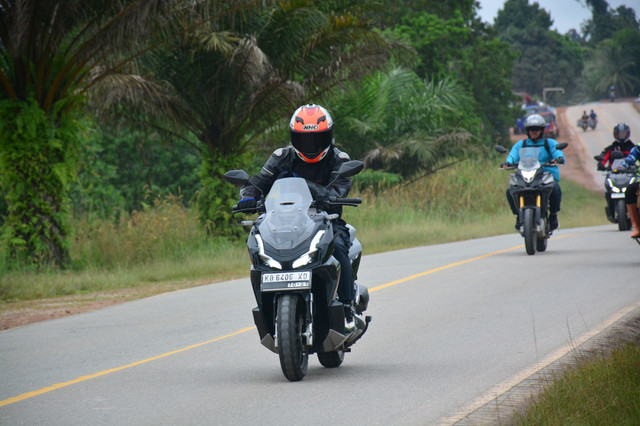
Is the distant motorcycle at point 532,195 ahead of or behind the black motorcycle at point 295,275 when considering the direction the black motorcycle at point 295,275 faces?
behind

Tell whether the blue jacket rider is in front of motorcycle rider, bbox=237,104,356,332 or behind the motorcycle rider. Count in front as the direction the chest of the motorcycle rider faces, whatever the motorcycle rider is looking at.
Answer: behind

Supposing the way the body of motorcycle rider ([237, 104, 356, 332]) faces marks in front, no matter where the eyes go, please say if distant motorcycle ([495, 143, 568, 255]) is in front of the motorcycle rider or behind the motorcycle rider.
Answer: behind

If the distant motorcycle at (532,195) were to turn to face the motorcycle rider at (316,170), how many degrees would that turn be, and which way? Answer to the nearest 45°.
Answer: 0° — it already faces them

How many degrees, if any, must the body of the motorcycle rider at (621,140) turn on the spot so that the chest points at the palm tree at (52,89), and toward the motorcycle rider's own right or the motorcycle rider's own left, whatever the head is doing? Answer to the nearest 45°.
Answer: approximately 45° to the motorcycle rider's own right

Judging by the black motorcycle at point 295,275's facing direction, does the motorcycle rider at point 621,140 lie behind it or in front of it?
behind

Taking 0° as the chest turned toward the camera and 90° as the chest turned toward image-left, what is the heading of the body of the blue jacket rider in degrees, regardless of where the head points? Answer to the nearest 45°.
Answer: approximately 0°

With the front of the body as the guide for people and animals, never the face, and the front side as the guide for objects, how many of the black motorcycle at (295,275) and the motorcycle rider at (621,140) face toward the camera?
2
